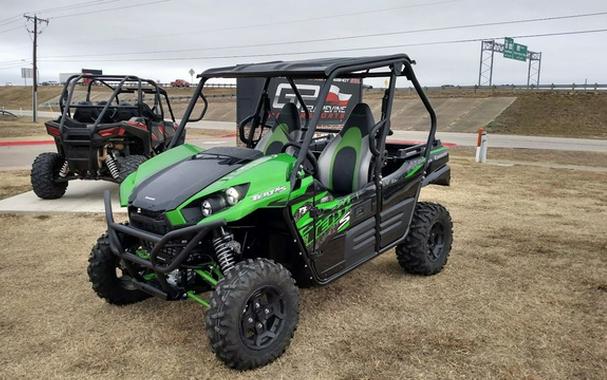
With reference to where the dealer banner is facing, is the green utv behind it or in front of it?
in front

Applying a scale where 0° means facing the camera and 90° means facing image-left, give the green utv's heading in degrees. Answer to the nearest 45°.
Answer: approximately 45°

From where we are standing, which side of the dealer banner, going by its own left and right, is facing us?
front

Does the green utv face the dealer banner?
no

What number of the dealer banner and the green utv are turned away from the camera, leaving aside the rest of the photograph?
0
